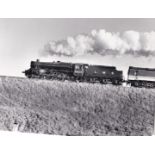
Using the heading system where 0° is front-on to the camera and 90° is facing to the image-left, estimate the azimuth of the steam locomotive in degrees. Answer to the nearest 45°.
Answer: approximately 90°
